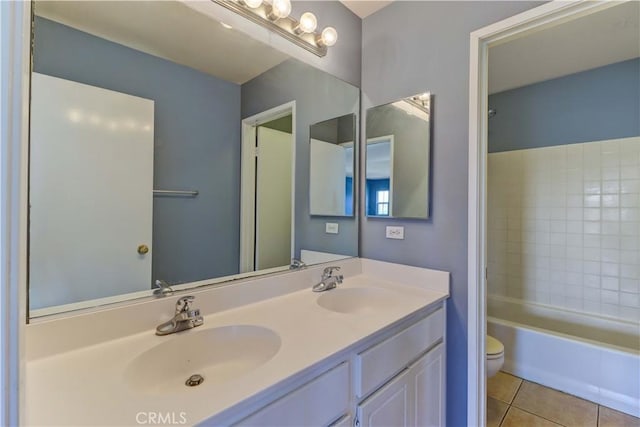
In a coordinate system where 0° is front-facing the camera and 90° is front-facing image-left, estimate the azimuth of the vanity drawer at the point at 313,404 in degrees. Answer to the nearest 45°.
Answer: approximately 315°

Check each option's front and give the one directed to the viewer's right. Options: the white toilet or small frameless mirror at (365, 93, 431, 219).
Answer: the white toilet

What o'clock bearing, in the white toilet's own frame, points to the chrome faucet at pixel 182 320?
The chrome faucet is roughly at 4 o'clock from the white toilet.

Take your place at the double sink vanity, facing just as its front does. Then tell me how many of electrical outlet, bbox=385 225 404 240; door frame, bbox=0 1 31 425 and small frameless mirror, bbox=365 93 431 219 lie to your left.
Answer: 2

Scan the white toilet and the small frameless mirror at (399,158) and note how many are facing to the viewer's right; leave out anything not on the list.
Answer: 1

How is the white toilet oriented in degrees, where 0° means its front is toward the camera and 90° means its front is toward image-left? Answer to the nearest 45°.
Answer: approximately 270°

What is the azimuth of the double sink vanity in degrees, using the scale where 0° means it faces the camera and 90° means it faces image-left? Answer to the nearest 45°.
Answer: approximately 315°
